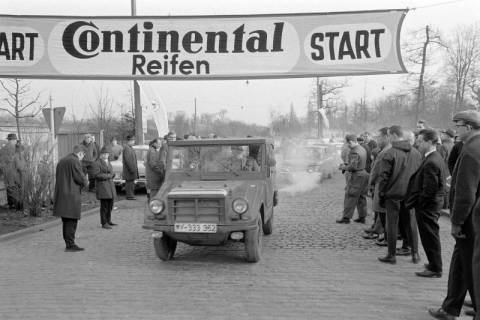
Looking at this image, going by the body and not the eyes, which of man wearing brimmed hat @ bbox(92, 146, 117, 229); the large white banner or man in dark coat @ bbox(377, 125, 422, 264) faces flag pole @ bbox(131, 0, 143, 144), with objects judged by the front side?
the man in dark coat

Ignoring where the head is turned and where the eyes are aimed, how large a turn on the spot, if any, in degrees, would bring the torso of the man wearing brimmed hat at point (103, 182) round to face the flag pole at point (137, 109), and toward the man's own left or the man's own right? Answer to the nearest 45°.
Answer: approximately 135° to the man's own left

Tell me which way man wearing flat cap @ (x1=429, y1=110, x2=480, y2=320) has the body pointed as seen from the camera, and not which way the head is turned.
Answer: to the viewer's left

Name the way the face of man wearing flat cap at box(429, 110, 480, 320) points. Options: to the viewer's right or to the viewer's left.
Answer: to the viewer's left

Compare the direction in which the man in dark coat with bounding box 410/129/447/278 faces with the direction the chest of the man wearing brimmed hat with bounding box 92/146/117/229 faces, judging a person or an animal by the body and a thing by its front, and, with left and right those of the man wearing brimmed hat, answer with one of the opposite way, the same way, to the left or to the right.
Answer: the opposite way

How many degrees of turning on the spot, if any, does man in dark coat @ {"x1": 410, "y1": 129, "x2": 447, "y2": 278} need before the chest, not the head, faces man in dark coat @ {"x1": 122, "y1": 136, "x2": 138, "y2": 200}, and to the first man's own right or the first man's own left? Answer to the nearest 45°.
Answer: approximately 45° to the first man's own right

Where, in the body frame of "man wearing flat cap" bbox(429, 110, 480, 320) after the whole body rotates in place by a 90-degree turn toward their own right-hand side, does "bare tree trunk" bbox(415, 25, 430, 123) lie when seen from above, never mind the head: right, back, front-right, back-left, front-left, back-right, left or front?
front

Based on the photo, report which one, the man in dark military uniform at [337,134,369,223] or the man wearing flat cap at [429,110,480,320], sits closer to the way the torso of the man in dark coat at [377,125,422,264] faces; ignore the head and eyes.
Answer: the man in dark military uniform

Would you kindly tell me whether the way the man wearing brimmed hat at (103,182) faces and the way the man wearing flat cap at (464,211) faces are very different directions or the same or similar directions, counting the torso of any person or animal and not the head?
very different directions

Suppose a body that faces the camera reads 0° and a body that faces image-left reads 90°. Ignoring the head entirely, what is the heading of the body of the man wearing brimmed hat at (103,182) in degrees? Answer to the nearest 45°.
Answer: approximately 315°

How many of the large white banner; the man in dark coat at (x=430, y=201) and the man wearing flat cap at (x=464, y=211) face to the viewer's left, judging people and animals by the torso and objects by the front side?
2

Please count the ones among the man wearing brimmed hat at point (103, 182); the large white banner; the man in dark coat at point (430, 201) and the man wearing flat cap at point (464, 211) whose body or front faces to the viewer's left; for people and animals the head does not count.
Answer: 2

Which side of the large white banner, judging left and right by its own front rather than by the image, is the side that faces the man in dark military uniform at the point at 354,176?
left
